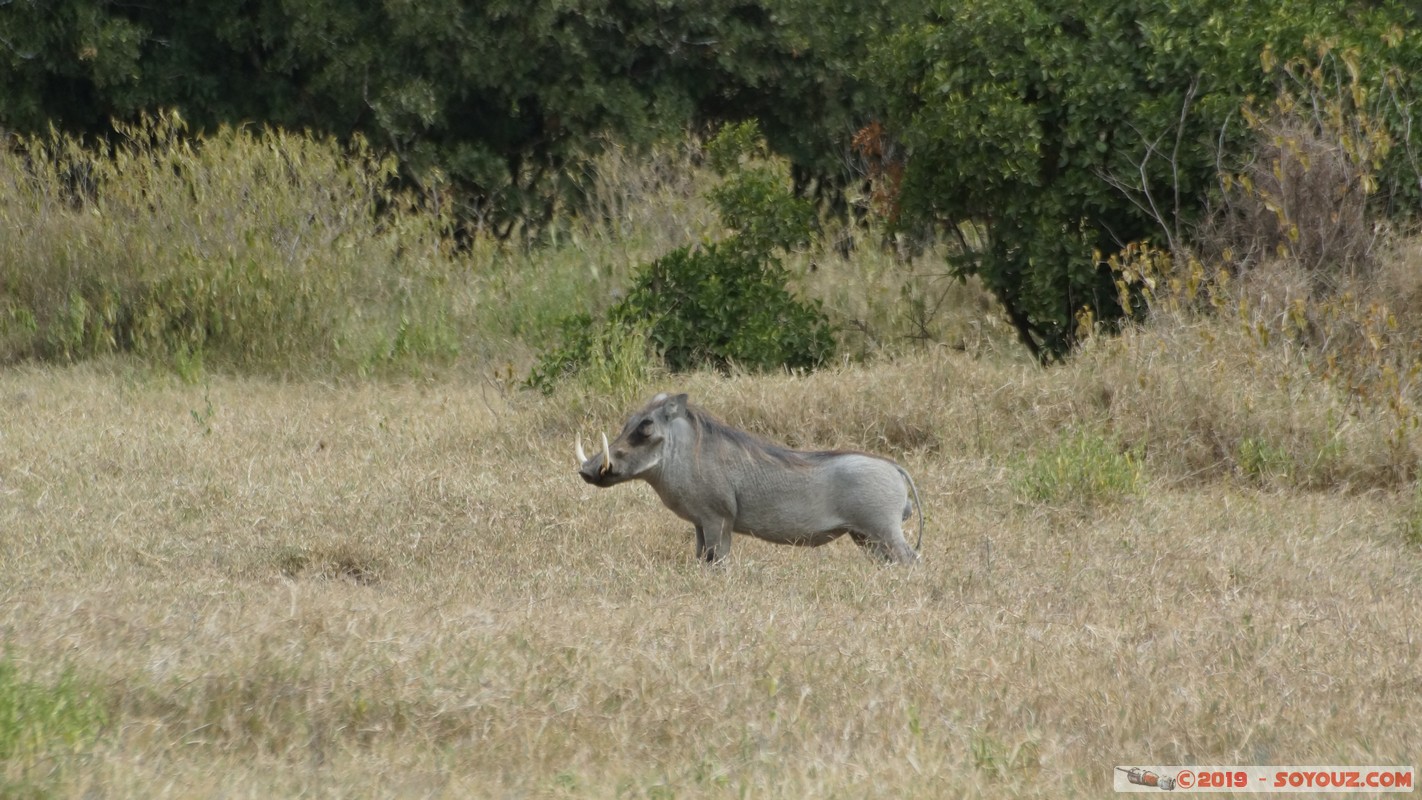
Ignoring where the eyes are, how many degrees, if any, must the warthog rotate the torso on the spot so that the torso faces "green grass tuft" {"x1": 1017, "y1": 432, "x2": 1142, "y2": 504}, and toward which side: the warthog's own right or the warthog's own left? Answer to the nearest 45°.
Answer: approximately 135° to the warthog's own right

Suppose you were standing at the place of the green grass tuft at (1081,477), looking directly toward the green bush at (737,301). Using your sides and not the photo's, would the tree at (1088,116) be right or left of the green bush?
right

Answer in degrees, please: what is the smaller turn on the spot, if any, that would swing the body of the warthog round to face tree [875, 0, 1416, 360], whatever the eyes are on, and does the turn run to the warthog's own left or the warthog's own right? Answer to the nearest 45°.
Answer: approximately 135° to the warthog's own right

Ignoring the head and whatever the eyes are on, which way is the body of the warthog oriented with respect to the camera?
to the viewer's left

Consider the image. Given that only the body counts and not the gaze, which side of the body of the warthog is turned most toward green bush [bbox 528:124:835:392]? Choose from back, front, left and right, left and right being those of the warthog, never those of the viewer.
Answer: right

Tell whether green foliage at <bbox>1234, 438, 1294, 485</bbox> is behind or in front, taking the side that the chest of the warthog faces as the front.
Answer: behind
